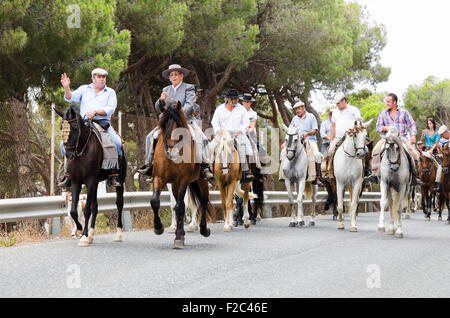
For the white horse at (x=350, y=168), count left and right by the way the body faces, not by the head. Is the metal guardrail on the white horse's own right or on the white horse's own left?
on the white horse's own right

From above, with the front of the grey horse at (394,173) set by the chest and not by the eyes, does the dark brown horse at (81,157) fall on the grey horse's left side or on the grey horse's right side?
on the grey horse's right side

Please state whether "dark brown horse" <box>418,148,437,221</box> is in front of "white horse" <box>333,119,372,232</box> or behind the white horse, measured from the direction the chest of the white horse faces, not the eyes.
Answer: behind

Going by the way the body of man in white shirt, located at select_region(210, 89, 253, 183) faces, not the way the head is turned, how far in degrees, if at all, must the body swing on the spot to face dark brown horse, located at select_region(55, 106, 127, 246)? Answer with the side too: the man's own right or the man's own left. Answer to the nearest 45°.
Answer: approximately 45° to the man's own right

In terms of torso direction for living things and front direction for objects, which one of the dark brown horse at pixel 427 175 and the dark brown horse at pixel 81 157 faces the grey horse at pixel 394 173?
the dark brown horse at pixel 427 175

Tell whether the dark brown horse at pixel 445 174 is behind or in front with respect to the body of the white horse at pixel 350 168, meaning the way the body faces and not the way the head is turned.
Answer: behind

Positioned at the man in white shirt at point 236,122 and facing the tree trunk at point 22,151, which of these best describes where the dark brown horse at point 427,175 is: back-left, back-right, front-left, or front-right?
back-right

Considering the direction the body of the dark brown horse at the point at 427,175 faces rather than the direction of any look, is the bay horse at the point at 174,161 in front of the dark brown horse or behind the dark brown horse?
in front
